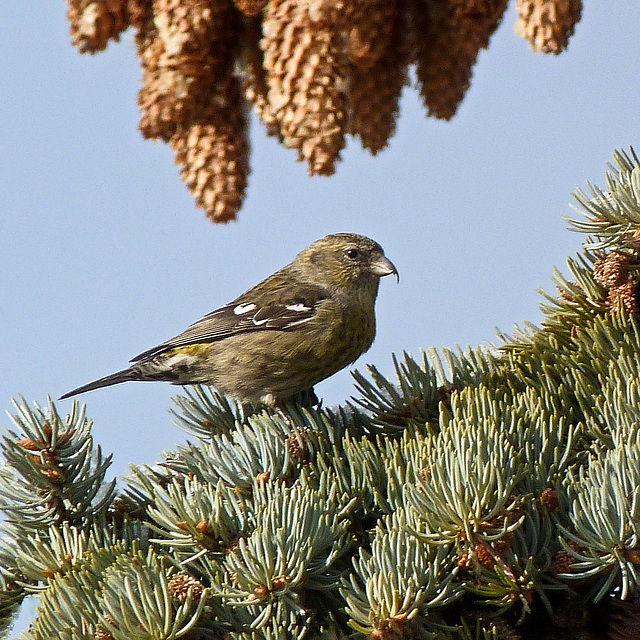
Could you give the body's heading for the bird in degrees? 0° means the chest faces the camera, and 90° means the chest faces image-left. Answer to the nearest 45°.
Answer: approximately 270°

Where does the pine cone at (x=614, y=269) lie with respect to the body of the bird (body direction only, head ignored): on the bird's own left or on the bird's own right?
on the bird's own left
